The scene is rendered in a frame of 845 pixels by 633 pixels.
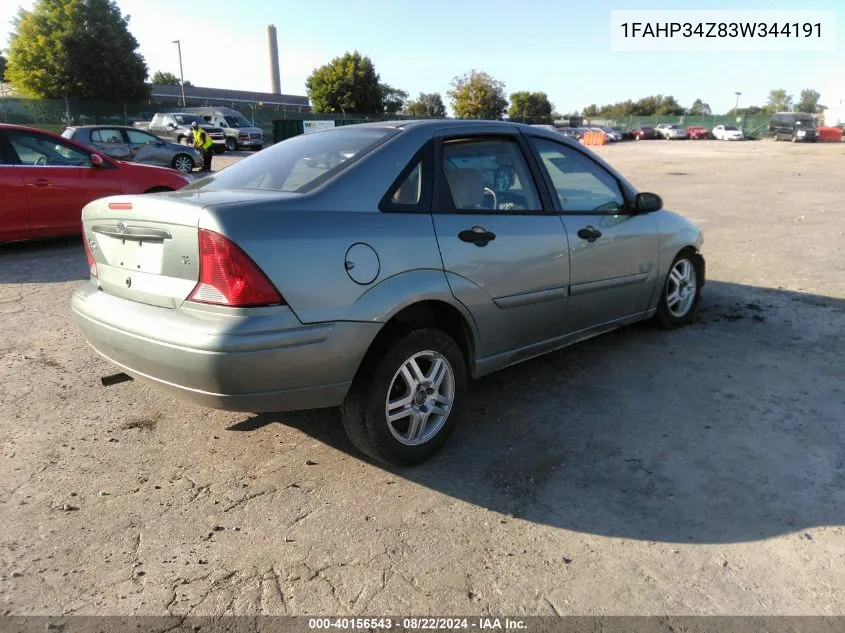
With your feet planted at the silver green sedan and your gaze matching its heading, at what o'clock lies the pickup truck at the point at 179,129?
The pickup truck is roughly at 10 o'clock from the silver green sedan.

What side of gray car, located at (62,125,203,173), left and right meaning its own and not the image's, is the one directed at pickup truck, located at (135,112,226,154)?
left

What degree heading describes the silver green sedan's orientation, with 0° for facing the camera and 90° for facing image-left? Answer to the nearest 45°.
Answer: approximately 225°

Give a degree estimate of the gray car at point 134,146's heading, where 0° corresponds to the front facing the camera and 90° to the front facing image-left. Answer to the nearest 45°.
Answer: approximately 270°

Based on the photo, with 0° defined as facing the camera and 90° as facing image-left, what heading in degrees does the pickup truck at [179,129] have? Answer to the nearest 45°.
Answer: approximately 315°

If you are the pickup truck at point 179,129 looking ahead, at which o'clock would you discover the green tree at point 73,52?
The green tree is roughly at 7 o'clock from the pickup truck.

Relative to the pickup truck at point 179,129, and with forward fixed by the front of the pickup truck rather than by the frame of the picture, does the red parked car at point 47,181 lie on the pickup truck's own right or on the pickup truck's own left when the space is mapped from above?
on the pickup truck's own right

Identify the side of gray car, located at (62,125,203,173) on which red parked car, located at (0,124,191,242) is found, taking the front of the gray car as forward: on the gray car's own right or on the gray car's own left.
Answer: on the gray car's own right

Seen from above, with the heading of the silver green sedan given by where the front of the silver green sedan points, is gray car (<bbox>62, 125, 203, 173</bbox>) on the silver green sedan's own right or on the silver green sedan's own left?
on the silver green sedan's own left

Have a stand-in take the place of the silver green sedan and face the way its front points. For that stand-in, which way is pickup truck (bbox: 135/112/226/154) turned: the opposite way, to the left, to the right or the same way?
to the right
